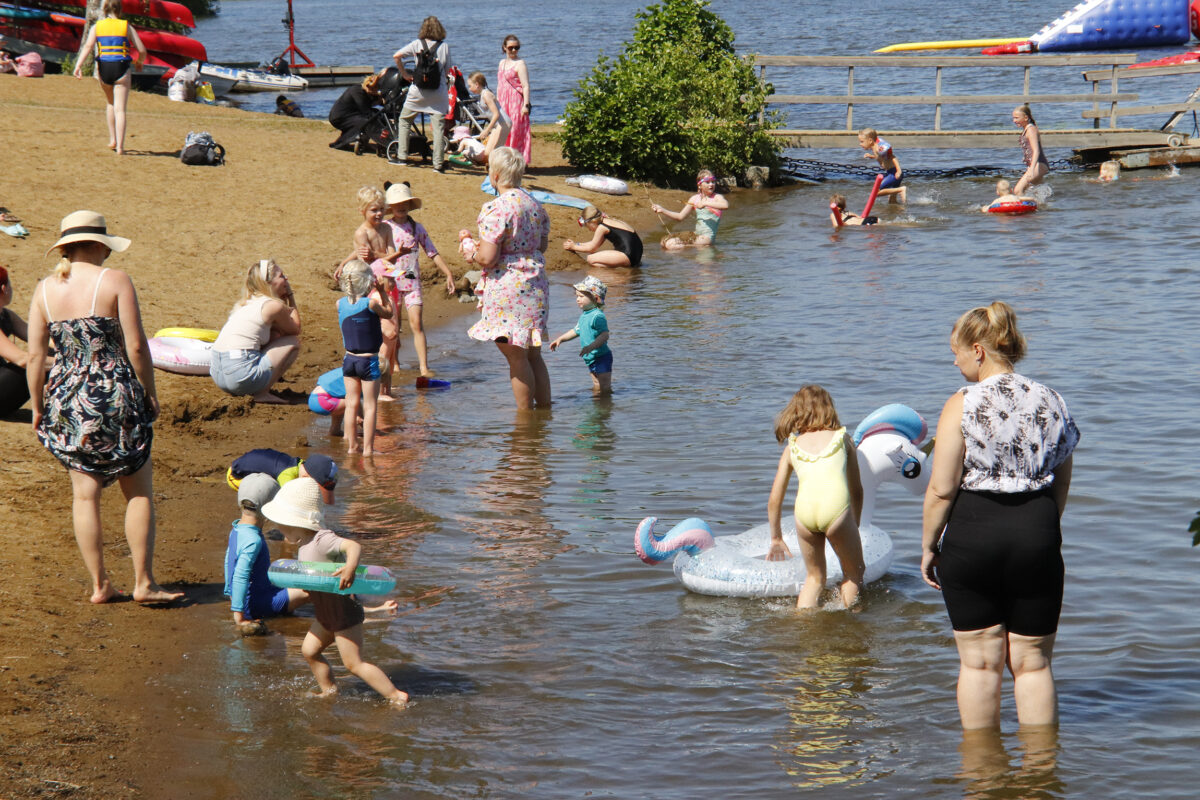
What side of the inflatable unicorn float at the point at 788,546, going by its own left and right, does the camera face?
right

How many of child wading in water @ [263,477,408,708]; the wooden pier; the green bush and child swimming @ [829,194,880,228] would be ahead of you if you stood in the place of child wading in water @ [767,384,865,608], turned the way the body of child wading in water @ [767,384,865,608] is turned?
3

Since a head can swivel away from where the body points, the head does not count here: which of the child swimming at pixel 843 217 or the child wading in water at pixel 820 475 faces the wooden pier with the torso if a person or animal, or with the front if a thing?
the child wading in water

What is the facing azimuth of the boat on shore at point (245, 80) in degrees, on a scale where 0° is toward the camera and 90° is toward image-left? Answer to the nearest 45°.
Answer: approximately 270°

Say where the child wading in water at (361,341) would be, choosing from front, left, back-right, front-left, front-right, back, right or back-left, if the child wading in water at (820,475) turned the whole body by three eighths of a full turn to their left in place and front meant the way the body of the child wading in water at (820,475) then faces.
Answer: right

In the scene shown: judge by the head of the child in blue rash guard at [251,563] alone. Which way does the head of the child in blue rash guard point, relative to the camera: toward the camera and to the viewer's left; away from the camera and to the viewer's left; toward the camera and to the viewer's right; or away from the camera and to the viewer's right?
away from the camera and to the viewer's right

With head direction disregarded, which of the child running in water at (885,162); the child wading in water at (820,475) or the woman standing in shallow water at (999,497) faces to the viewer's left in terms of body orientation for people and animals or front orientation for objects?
the child running in water

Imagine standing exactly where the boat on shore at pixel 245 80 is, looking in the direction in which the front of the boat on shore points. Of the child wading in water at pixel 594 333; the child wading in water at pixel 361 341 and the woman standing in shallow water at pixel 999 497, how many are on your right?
3

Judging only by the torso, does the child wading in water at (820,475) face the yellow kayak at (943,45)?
yes

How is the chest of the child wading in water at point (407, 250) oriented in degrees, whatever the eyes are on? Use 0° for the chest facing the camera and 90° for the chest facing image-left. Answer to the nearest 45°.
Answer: approximately 0°

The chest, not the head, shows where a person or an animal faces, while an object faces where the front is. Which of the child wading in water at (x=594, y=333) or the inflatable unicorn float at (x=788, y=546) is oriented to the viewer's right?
the inflatable unicorn float

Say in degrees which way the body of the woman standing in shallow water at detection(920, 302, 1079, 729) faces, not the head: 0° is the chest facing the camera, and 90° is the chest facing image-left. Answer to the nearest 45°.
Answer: approximately 180°

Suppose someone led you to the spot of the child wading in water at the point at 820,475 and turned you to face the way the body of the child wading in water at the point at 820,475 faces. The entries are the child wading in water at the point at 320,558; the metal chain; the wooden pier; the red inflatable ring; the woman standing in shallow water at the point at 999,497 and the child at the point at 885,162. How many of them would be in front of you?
4
